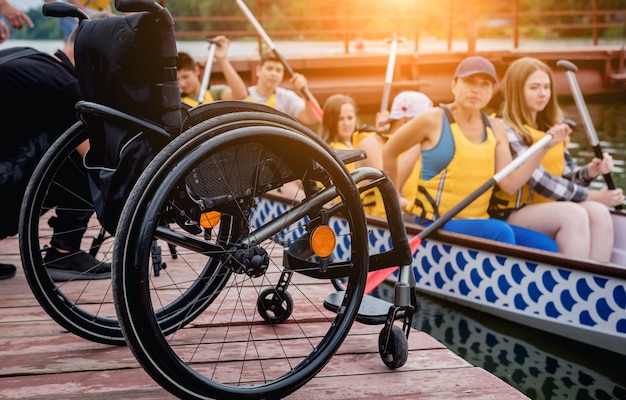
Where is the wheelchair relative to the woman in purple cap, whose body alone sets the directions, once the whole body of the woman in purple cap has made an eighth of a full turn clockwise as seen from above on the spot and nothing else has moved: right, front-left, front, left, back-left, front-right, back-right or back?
front

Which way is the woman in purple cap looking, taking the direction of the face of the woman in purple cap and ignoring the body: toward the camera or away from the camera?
toward the camera

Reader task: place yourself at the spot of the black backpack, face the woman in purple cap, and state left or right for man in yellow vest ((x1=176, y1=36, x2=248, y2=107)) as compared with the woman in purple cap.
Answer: left

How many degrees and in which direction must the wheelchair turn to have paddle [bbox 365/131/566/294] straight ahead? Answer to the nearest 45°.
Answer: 0° — it already faces it

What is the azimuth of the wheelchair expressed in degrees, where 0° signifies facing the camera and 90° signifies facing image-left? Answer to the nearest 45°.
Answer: approximately 225°

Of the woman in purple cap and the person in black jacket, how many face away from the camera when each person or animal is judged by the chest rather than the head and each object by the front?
0

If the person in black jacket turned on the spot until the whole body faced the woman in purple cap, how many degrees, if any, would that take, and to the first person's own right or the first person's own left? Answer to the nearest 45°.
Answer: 0° — they already face them

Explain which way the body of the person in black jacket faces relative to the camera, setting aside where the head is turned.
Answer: to the viewer's right

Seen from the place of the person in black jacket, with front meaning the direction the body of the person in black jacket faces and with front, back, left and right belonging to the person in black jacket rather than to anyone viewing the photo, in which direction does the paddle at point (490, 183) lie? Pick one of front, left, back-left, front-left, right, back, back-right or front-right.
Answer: front

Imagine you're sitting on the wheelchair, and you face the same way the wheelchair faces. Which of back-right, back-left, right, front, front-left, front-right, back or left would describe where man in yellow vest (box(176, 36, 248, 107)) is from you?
front-left

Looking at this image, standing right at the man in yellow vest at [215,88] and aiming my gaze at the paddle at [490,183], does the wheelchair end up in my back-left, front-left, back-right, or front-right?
front-right

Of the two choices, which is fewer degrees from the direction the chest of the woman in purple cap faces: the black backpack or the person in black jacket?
the black backpack
